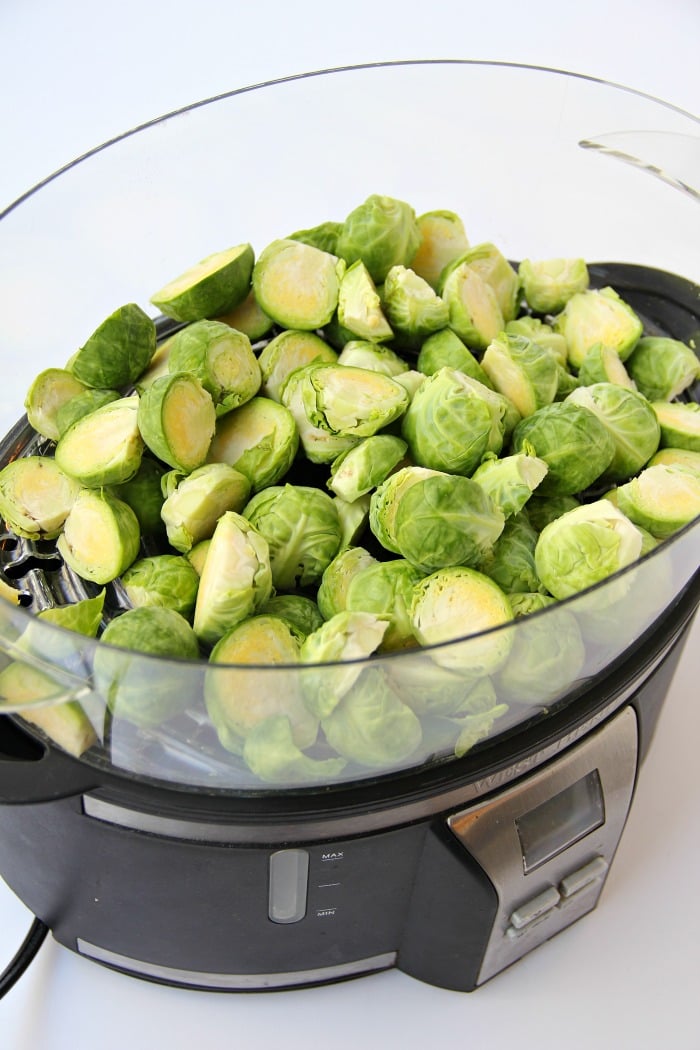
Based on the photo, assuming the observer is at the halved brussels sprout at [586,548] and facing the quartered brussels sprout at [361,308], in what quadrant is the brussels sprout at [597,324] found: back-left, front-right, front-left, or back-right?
front-right

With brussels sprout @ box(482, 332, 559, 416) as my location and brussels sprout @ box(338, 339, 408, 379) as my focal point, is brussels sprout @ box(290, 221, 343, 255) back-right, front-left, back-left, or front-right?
front-right

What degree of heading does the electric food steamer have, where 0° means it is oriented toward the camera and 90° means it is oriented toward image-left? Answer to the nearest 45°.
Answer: approximately 315°

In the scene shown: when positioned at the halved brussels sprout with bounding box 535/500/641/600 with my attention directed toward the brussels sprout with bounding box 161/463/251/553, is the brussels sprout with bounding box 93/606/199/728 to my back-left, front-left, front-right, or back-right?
front-left
